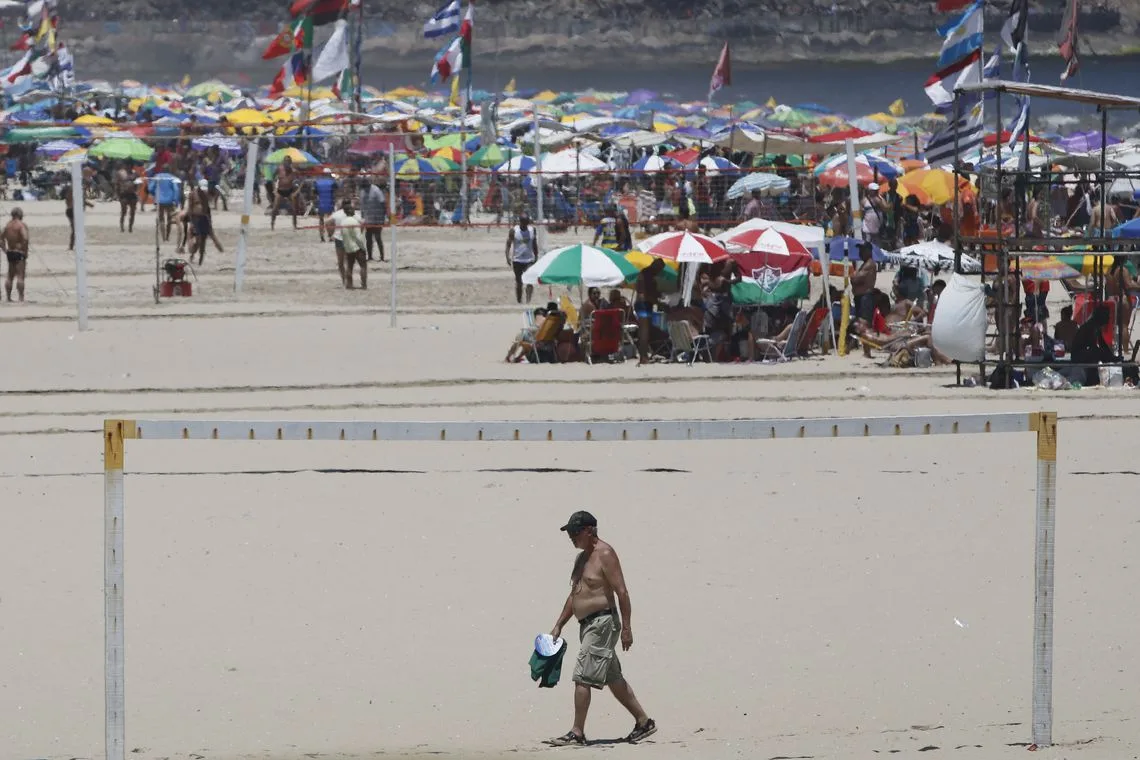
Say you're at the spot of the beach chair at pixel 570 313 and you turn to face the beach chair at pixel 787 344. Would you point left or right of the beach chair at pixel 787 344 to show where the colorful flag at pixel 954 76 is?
left

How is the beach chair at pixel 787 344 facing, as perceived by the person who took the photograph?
facing to the left of the viewer

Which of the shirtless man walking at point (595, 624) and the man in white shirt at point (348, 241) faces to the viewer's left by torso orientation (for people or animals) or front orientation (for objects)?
the shirtless man walking

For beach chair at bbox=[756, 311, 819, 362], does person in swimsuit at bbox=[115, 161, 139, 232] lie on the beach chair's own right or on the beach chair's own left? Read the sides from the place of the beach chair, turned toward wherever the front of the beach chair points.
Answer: on the beach chair's own right

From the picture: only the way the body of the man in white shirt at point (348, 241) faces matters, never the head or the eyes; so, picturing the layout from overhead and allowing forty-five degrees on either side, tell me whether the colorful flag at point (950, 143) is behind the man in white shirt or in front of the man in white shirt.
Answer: behind

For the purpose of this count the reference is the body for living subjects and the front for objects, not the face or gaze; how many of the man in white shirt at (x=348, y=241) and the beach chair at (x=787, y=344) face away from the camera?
1

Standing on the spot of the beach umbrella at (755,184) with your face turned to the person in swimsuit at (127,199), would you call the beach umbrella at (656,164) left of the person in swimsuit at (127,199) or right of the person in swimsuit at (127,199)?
right

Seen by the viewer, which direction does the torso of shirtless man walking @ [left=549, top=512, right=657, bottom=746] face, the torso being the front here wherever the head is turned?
to the viewer's left

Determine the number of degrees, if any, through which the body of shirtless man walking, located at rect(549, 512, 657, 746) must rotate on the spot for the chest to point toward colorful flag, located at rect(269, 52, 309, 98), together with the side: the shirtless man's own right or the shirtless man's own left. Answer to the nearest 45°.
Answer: approximately 90° to the shirtless man's own right
